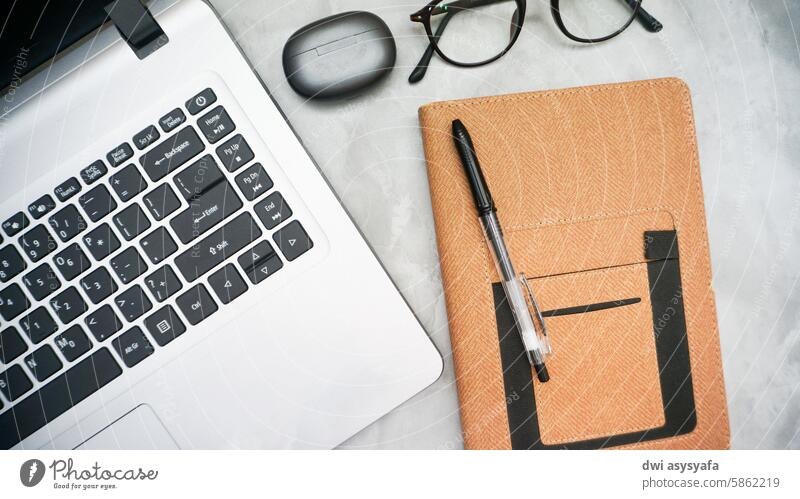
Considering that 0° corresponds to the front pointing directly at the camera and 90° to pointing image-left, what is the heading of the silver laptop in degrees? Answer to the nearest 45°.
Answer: approximately 315°
